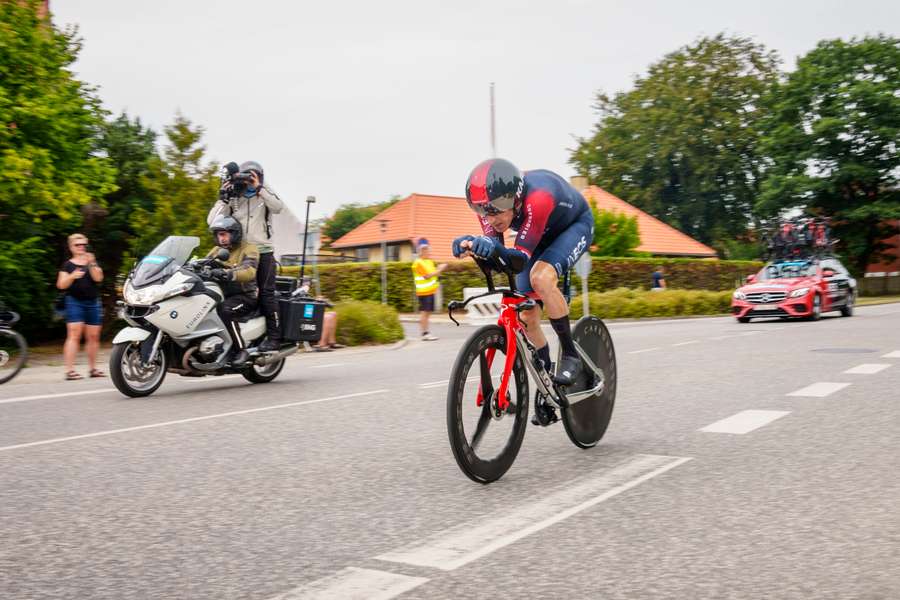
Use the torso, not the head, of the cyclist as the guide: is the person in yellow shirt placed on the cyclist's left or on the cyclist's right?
on the cyclist's right

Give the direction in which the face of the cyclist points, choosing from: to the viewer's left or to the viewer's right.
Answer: to the viewer's left

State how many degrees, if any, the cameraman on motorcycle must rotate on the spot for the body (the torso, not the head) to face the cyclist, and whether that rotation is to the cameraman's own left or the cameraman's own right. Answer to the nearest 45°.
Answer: approximately 45° to the cameraman's own left

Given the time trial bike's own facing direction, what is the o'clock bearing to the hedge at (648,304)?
The hedge is roughly at 5 o'clock from the time trial bike.

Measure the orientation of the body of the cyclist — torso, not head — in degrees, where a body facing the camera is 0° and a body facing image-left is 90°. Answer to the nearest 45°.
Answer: approximately 45°

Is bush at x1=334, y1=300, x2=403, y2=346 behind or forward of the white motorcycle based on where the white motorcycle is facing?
behind

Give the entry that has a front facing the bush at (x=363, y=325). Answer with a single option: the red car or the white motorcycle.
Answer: the red car

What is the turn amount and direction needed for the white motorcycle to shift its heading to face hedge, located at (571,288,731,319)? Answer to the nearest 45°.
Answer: approximately 180°
